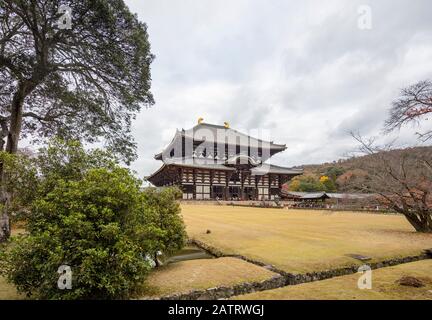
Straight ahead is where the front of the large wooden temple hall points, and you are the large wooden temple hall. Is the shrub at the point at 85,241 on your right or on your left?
on your right

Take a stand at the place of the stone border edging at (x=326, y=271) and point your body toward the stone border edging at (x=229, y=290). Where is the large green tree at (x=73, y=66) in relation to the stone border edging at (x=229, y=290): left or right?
right

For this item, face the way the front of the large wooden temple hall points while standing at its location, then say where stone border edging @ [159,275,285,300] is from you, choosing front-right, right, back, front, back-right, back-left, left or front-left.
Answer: front-right

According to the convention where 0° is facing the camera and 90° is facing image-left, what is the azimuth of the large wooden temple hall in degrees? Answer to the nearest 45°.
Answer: approximately 315°

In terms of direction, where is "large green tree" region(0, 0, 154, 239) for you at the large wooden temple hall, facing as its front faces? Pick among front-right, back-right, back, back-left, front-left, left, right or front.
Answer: front-right
